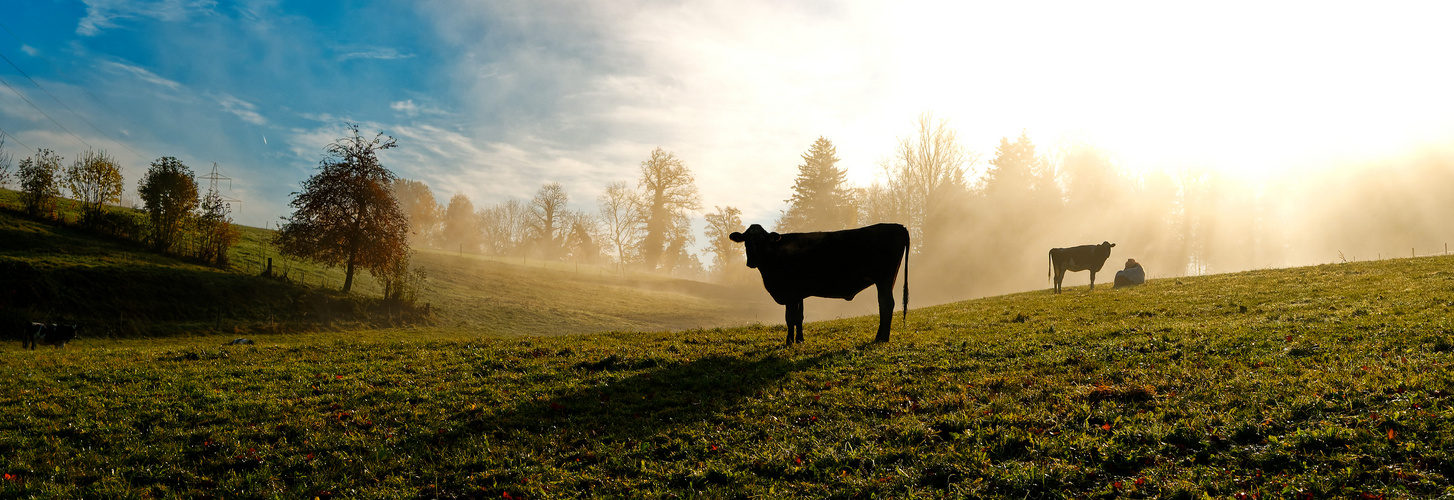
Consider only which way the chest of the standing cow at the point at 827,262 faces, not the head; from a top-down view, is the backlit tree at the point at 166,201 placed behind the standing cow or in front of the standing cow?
in front

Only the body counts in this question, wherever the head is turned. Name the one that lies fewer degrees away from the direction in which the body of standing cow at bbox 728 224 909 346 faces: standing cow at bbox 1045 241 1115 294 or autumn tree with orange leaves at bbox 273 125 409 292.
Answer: the autumn tree with orange leaves

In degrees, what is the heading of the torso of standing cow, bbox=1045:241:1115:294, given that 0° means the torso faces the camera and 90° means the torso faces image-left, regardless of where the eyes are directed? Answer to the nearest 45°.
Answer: approximately 270°

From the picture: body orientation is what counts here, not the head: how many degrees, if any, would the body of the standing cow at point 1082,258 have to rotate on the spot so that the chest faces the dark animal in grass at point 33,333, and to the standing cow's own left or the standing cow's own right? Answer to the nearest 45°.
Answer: approximately 135° to the standing cow's own right

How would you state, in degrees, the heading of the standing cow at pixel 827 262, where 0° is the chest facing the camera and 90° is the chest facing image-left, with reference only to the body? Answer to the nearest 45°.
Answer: approximately 90°

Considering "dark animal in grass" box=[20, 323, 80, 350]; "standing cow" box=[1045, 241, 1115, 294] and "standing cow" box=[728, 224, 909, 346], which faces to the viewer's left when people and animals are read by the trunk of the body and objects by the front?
"standing cow" box=[728, 224, 909, 346]
